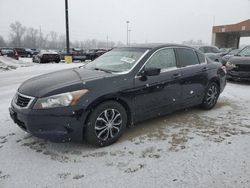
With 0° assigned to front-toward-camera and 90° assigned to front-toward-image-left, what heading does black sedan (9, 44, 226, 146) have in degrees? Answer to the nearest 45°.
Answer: approximately 45°

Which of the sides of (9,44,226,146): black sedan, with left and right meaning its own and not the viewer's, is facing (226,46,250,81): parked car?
back

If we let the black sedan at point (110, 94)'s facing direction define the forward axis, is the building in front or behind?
behind
